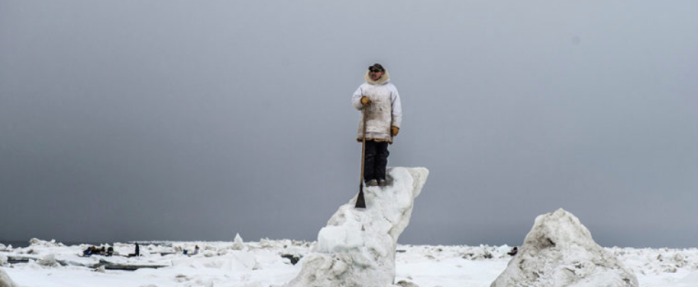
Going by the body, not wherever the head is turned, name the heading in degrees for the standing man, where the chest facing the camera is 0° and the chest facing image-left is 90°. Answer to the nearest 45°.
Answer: approximately 0°

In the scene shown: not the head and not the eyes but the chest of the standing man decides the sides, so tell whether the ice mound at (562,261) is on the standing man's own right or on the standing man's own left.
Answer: on the standing man's own left
